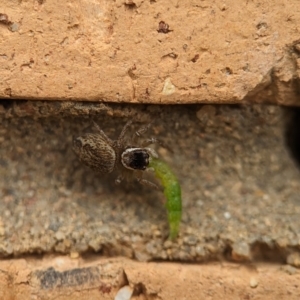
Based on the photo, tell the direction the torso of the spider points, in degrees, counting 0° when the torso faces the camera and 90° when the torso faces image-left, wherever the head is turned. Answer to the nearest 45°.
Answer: approximately 270°
